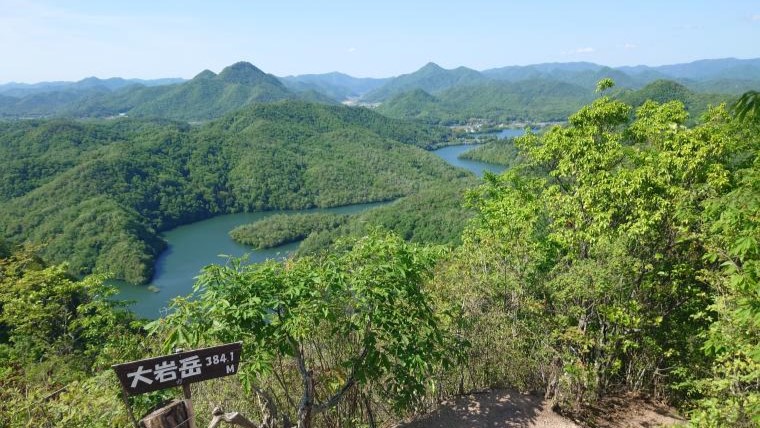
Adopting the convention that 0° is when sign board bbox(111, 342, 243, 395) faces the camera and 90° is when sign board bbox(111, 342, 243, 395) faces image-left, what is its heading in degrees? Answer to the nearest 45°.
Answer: approximately 0°

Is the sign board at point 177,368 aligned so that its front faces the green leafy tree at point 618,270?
no
